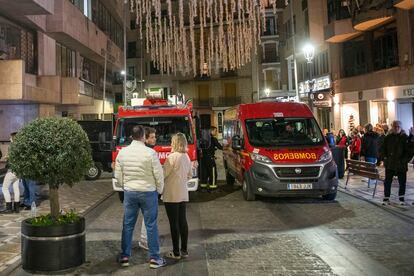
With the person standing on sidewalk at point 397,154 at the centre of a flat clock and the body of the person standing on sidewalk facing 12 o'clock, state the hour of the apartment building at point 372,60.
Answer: The apartment building is roughly at 6 o'clock from the person standing on sidewalk.

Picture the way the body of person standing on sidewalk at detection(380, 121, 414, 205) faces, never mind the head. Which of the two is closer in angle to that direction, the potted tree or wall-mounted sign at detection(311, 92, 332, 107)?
the potted tree

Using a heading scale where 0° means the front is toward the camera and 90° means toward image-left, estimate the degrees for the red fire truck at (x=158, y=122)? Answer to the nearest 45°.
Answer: approximately 0°

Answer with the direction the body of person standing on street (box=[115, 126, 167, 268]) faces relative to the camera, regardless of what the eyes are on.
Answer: away from the camera

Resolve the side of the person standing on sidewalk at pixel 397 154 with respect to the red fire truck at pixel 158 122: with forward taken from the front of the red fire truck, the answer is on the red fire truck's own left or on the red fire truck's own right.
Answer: on the red fire truck's own left
